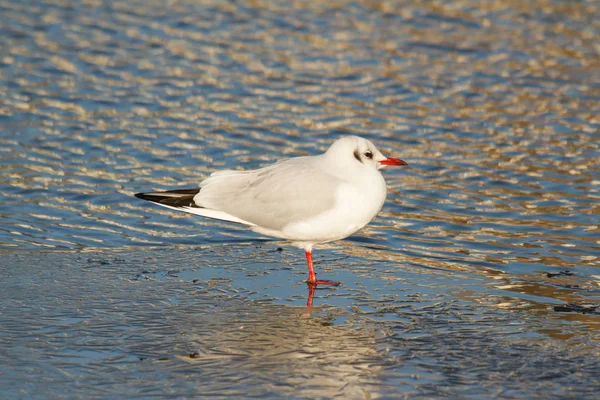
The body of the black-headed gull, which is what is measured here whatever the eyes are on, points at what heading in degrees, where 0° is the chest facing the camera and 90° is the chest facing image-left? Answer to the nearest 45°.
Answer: approximately 270°
